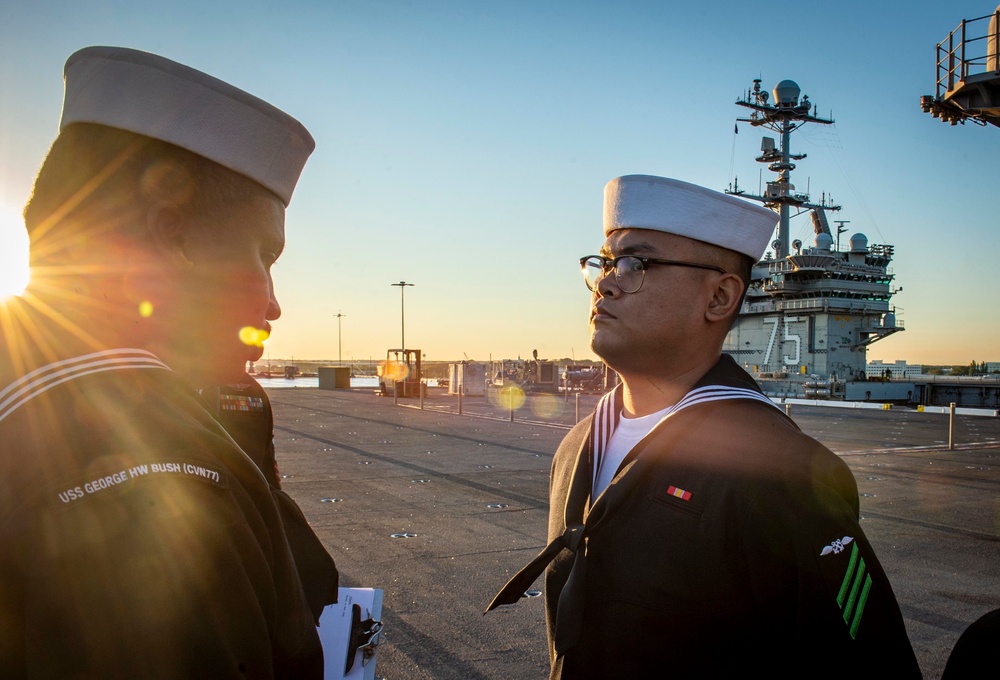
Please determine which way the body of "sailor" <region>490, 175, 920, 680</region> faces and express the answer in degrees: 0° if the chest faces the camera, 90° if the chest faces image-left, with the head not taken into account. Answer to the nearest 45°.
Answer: approximately 45°

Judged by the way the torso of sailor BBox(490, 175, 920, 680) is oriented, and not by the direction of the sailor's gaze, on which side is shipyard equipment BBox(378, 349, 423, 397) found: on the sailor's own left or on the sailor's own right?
on the sailor's own right
